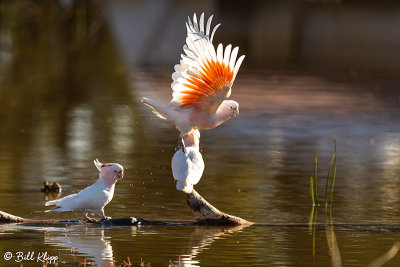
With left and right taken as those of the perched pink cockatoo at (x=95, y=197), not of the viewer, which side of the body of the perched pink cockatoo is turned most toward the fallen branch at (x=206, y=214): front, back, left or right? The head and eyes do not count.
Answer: front

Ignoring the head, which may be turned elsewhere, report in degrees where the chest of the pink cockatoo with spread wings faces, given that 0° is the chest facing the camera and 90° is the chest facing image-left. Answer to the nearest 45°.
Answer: approximately 270°

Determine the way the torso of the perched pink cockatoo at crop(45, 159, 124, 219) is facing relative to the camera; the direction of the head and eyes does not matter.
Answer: to the viewer's right

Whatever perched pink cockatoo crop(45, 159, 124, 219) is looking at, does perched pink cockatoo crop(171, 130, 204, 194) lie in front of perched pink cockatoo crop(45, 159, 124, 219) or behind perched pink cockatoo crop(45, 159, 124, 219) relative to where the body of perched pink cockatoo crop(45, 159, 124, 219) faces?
in front

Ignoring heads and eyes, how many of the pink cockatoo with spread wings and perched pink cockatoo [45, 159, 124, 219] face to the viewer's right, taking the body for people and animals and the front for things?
2

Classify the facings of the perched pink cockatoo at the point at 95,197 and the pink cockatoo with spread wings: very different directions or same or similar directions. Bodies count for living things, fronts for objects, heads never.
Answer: same or similar directions
